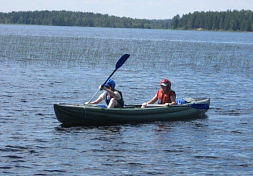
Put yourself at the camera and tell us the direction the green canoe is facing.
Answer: facing to the left of the viewer
